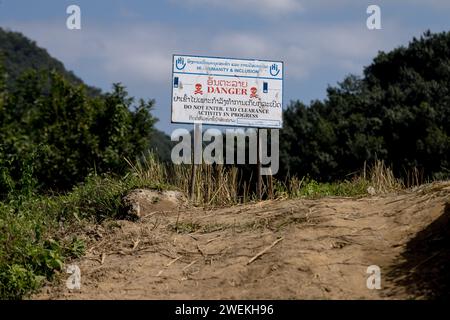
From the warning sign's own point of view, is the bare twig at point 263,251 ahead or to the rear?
ahead

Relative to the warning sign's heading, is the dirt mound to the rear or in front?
in front

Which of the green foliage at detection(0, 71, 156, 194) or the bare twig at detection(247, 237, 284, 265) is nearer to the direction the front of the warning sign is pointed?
the bare twig

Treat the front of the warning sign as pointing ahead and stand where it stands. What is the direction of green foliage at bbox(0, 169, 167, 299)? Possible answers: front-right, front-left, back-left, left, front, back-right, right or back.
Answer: front-right

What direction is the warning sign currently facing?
toward the camera

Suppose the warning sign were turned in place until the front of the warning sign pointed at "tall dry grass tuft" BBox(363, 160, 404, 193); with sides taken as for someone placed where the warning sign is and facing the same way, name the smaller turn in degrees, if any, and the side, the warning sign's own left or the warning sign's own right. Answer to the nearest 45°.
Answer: approximately 90° to the warning sign's own left

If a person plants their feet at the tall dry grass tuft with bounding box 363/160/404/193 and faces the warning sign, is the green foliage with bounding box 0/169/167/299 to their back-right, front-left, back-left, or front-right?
front-left

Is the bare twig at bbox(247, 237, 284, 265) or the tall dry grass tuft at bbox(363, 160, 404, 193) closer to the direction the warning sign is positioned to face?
the bare twig
